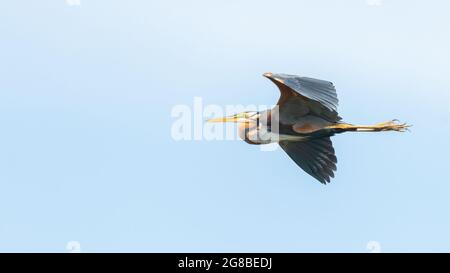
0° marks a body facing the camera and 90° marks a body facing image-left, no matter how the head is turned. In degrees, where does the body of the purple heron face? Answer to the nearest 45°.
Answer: approximately 90°
